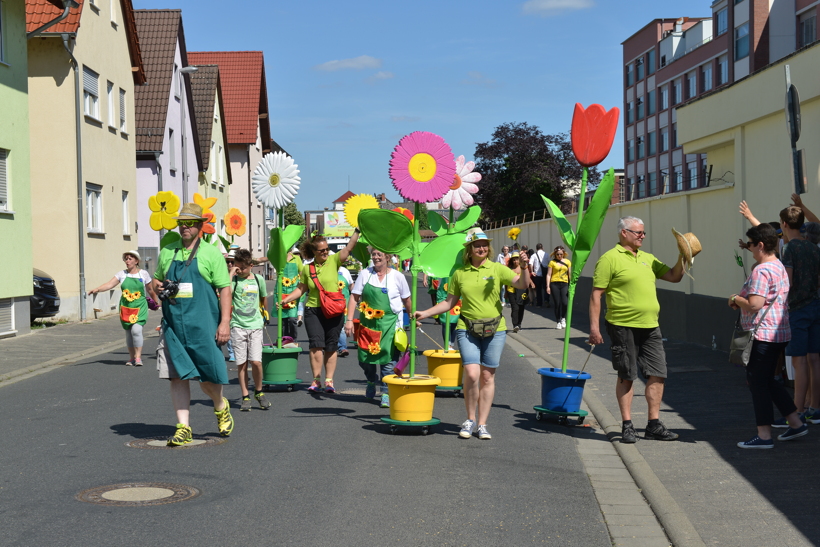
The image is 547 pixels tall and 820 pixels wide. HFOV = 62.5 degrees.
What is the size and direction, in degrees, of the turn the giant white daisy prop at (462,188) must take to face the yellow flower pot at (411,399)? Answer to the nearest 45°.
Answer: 0° — it already faces it

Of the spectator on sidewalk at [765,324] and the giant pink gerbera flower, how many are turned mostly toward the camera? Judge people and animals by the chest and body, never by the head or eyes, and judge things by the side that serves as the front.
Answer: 1

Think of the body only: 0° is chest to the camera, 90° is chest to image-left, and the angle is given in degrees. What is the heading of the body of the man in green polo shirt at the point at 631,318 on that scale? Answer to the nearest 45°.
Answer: approximately 315°

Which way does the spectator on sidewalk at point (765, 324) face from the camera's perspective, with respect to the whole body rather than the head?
to the viewer's left

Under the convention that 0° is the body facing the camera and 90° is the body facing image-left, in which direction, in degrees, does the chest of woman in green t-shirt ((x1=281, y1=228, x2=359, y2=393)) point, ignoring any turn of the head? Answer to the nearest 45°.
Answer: approximately 0°

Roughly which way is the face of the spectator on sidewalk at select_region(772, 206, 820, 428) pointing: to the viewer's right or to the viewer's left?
to the viewer's left

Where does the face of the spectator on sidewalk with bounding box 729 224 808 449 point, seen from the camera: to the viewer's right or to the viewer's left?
to the viewer's left

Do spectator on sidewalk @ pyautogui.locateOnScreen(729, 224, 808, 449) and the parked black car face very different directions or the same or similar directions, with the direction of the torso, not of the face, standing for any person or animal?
very different directions

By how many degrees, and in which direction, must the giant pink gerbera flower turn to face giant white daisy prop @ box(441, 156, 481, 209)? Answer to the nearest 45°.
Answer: approximately 180°

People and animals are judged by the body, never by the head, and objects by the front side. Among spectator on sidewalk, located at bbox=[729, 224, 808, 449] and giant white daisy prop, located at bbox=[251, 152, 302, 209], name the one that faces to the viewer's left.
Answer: the spectator on sidewalk
